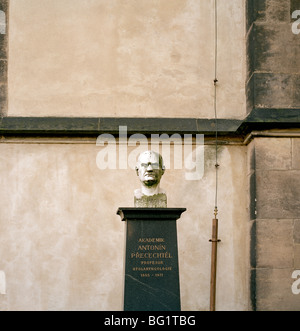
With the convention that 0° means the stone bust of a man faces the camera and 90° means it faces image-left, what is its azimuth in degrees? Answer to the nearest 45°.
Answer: approximately 0°

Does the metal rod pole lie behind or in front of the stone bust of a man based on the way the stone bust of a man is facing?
behind
